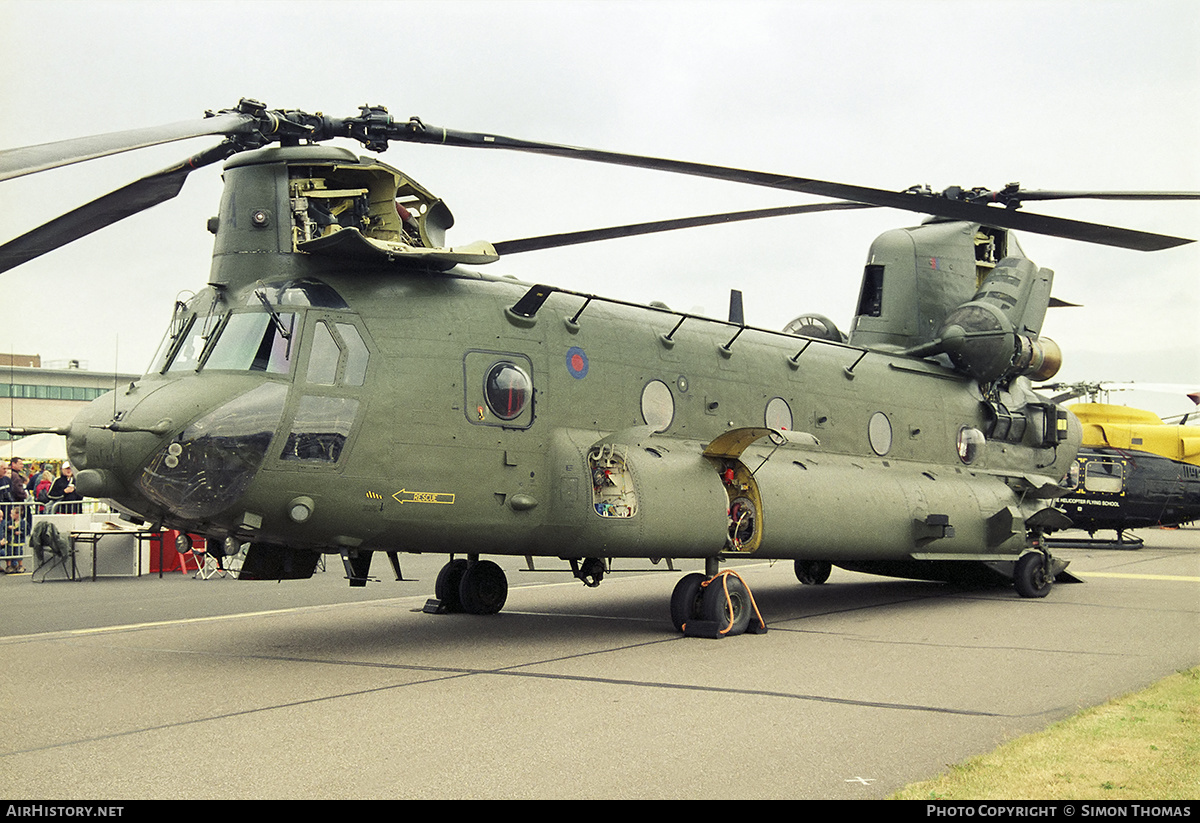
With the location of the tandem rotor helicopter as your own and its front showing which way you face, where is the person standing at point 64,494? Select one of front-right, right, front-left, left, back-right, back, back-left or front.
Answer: right

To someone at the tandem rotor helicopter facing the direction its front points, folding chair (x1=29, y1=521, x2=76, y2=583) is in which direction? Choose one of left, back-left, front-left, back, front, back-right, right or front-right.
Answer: right

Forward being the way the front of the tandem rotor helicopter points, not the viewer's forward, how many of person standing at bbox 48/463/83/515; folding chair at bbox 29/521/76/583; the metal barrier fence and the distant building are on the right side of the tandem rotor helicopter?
4

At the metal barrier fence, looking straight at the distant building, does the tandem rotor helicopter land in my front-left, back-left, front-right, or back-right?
back-right

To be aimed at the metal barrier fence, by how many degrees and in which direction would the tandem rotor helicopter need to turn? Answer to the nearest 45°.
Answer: approximately 90° to its right

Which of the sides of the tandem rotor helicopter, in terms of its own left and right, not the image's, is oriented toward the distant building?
right

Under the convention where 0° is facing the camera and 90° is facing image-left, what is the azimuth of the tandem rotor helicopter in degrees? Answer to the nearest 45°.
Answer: approximately 45°
